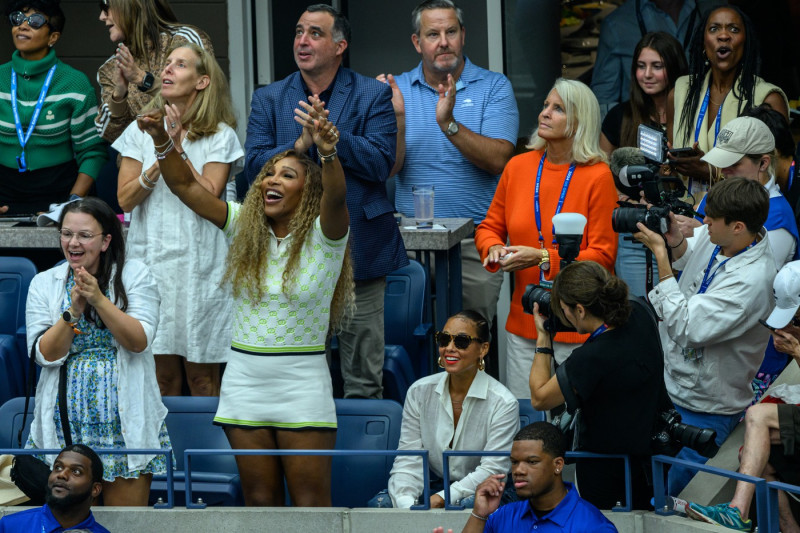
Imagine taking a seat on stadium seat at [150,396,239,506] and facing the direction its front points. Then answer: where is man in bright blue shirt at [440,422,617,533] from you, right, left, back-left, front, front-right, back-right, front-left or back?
front-left

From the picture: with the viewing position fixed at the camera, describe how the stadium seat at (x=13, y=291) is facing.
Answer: facing the viewer

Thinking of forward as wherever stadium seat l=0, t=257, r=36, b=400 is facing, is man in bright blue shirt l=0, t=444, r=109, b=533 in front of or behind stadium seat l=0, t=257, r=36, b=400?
in front

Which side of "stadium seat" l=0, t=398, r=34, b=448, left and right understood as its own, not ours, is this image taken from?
front

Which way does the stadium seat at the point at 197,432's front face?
toward the camera

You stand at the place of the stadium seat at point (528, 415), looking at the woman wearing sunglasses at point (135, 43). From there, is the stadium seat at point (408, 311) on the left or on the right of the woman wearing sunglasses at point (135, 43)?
right

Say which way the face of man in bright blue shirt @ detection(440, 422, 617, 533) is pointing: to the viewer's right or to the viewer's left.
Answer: to the viewer's left

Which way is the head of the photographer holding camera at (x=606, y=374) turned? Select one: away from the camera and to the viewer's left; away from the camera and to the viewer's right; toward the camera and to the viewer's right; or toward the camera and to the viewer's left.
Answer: away from the camera and to the viewer's left

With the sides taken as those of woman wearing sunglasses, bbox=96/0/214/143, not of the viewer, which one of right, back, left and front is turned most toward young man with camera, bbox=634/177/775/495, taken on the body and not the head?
left

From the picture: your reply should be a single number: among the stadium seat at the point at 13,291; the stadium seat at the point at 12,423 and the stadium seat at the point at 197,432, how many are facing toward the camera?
3

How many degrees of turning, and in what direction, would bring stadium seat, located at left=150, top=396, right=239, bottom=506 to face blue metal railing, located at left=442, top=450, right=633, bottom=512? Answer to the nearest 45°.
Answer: approximately 45° to its left

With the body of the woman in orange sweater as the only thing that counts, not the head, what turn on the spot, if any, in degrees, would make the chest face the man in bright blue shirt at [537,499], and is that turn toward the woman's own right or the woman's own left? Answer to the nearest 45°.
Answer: approximately 45° to the woman's own left
